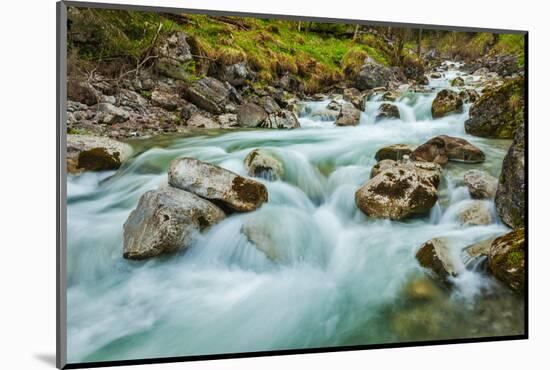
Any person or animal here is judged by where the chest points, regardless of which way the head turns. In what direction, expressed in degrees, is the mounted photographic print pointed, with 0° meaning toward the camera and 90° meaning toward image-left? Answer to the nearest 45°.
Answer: approximately 315°
